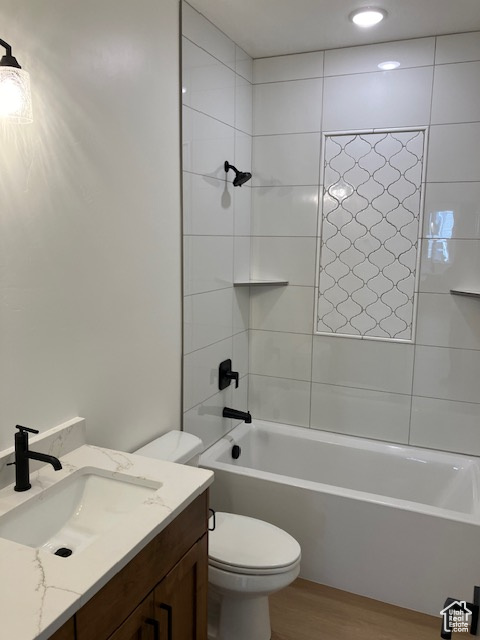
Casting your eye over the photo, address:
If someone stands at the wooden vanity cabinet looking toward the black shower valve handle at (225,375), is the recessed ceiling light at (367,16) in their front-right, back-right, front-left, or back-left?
front-right

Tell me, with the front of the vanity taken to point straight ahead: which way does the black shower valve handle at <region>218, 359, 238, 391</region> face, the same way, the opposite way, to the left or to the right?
the same way

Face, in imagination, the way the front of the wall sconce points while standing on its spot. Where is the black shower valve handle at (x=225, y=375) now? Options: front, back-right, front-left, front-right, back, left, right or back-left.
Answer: left

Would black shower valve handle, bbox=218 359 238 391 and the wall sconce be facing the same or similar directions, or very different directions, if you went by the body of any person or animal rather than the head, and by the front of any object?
same or similar directions

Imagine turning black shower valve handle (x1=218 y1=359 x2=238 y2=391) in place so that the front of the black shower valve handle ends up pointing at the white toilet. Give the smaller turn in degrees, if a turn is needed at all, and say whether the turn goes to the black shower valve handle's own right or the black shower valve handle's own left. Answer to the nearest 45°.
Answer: approximately 45° to the black shower valve handle's own right

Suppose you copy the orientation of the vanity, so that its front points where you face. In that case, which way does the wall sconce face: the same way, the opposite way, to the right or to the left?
the same way

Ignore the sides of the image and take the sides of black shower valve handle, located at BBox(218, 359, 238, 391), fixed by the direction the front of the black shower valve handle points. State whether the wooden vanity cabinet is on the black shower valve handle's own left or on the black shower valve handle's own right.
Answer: on the black shower valve handle's own right

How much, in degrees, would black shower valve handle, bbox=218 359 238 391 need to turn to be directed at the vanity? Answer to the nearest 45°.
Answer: approximately 45° to its right

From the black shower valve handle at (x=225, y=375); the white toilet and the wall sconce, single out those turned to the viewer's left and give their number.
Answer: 0

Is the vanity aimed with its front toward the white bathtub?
no

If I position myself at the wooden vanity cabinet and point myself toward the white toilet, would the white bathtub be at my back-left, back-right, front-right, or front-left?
front-right

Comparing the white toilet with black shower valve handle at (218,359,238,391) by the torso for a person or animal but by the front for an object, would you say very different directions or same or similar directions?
same or similar directions

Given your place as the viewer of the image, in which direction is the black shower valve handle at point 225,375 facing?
facing the viewer and to the right of the viewer

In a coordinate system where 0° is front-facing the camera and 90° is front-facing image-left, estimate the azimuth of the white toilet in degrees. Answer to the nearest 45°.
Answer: approximately 315°

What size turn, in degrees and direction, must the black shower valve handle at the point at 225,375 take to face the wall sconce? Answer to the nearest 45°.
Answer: approximately 45° to its right

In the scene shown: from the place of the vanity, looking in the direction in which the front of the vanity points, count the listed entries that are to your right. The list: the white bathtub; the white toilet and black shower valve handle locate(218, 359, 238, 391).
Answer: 0

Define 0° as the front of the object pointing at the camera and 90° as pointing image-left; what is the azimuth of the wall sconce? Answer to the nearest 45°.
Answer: approximately 315°

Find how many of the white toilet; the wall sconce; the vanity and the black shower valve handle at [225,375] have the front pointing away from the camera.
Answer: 0

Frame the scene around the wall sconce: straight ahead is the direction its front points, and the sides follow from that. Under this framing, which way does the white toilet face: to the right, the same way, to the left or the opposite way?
the same way
